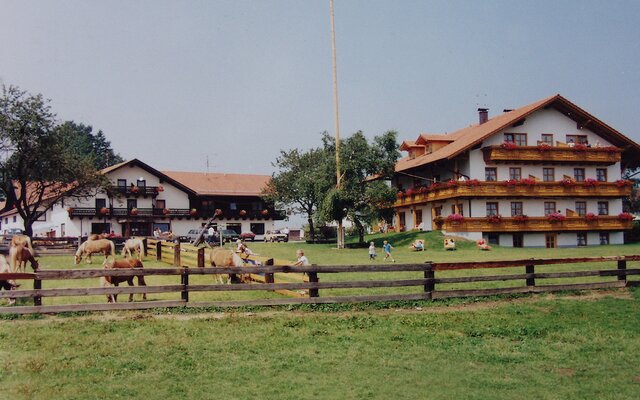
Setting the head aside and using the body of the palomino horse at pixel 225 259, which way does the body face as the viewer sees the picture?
to the viewer's right

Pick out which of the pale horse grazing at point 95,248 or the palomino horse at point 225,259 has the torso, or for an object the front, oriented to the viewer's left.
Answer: the pale horse grazing

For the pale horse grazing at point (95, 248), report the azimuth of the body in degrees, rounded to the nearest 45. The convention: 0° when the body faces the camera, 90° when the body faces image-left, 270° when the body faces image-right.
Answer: approximately 90°

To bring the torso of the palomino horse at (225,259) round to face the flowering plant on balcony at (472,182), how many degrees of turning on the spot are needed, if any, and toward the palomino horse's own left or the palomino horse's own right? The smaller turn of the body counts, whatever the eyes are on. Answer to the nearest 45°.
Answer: approximately 45° to the palomino horse's own left

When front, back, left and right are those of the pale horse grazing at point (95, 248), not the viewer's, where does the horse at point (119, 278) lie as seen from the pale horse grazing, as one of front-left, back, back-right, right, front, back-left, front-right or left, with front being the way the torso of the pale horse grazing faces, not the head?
left

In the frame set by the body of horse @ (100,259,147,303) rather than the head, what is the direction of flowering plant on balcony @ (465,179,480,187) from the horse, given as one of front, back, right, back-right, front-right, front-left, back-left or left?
back-right

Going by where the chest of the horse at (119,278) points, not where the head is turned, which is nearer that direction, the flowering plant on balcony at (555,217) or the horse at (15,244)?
the horse

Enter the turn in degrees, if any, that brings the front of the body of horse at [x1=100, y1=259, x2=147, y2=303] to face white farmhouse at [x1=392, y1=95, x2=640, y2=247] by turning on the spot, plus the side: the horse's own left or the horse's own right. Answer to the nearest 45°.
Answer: approximately 135° to the horse's own right

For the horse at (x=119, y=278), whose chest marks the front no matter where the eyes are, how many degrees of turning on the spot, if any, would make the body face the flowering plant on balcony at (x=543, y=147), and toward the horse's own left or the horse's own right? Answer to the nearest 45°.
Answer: approximately 135° to the horse's own right

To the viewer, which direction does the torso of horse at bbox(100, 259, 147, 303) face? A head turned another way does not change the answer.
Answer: to the viewer's left

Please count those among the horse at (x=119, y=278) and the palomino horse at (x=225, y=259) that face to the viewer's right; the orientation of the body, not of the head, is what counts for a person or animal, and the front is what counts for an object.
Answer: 1
